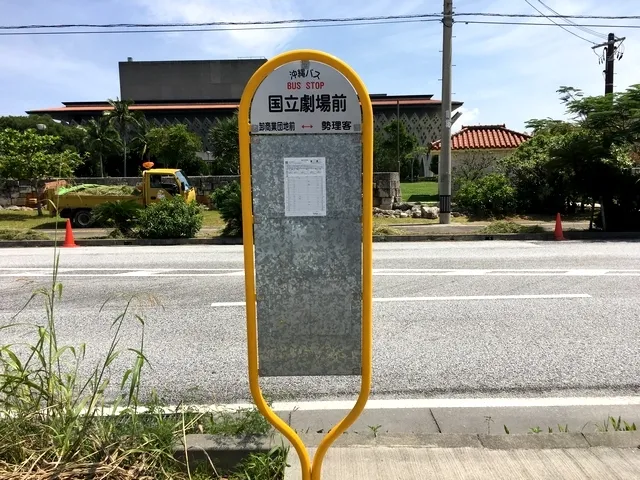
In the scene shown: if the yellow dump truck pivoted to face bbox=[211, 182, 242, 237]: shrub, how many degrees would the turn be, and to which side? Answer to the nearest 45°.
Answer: approximately 45° to its right

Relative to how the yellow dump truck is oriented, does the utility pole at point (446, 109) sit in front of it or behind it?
in front

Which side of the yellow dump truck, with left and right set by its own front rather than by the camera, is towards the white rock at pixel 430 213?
front

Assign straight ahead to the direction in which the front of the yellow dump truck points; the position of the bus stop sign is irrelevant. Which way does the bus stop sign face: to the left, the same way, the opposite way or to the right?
to the right

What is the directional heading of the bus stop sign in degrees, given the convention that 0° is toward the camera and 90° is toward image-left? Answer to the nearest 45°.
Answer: approximately 0°

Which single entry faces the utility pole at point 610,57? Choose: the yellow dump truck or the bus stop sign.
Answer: the yellow dump truck

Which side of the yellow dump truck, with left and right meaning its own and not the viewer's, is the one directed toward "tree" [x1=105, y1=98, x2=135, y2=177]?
left

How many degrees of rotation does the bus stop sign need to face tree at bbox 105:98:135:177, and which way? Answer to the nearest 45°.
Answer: approximately 180°

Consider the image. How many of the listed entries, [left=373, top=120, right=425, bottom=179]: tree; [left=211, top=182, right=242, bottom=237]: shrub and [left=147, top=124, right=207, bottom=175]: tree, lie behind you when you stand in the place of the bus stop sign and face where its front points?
3

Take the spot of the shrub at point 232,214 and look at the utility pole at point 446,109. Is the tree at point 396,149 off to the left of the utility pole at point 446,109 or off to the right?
left

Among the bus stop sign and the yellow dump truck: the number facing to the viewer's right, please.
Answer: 1

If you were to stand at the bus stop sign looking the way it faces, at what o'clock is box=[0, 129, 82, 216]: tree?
The tree is roughly at 5 o'clock from the bus stop sign.

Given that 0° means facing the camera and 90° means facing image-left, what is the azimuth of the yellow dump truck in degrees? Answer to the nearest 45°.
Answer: approximately 270°
